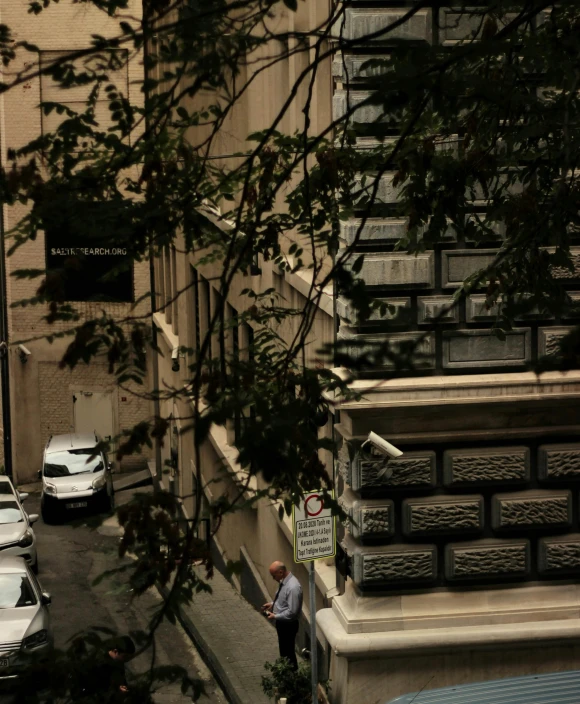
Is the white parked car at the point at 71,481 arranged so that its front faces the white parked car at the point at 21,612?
yes

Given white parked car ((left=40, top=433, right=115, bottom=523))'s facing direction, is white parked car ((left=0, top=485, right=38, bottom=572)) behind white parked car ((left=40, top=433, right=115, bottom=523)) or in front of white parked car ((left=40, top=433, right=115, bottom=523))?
in front

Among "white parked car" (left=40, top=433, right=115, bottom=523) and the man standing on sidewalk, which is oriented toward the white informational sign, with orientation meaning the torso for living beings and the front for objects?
the white parked car

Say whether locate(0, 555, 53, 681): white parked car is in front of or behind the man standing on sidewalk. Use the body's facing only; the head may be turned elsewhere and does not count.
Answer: in front

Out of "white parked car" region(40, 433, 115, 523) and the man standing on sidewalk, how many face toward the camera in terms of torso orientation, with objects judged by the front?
1

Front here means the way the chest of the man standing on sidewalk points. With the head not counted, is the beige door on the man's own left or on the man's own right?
on the man's own right

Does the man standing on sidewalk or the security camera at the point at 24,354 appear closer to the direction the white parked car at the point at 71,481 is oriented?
the man standing on sidewalk

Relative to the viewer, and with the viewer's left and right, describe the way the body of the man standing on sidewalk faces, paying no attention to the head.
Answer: facing to the left of the viewer

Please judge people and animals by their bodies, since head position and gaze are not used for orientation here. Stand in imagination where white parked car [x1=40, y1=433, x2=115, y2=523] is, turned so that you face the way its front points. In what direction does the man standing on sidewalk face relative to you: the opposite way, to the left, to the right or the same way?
to the right

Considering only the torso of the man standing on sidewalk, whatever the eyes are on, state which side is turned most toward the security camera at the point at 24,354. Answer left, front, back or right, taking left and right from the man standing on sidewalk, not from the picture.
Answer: right

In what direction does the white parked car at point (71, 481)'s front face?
toward the camera

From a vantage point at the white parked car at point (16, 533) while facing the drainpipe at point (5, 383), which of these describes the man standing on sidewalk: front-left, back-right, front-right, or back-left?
back-right
